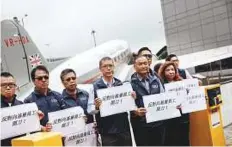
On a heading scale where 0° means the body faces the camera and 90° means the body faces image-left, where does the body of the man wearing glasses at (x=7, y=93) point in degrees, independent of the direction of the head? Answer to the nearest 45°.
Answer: approximately 0°

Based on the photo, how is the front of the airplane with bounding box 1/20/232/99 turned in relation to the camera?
facing away from the viewer and to the right of the viewer

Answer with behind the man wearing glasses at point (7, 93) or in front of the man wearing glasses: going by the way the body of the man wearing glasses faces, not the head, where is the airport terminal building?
behind

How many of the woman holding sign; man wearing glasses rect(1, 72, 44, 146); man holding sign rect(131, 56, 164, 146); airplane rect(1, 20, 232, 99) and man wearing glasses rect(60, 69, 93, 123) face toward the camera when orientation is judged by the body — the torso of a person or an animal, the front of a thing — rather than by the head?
4

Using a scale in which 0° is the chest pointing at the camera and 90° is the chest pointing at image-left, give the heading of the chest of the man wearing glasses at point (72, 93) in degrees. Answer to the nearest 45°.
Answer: approximately 0°

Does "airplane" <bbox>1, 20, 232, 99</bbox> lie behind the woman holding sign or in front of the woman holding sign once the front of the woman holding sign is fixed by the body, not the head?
behind

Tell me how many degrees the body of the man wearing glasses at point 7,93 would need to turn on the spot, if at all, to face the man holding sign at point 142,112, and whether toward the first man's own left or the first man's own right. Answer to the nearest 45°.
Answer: approximately 90° to the first man's own left

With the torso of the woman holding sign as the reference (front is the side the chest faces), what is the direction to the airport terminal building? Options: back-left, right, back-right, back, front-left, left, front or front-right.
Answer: back

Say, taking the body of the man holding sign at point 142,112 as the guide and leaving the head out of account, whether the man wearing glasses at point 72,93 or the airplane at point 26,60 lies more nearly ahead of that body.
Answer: the man wearing glasses

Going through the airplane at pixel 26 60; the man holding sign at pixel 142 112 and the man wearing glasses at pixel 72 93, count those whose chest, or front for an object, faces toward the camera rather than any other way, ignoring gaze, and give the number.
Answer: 2

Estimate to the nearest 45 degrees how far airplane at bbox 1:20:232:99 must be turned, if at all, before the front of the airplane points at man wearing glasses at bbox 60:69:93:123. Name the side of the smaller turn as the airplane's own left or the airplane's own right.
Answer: approximately 135° to the airplane's own right
